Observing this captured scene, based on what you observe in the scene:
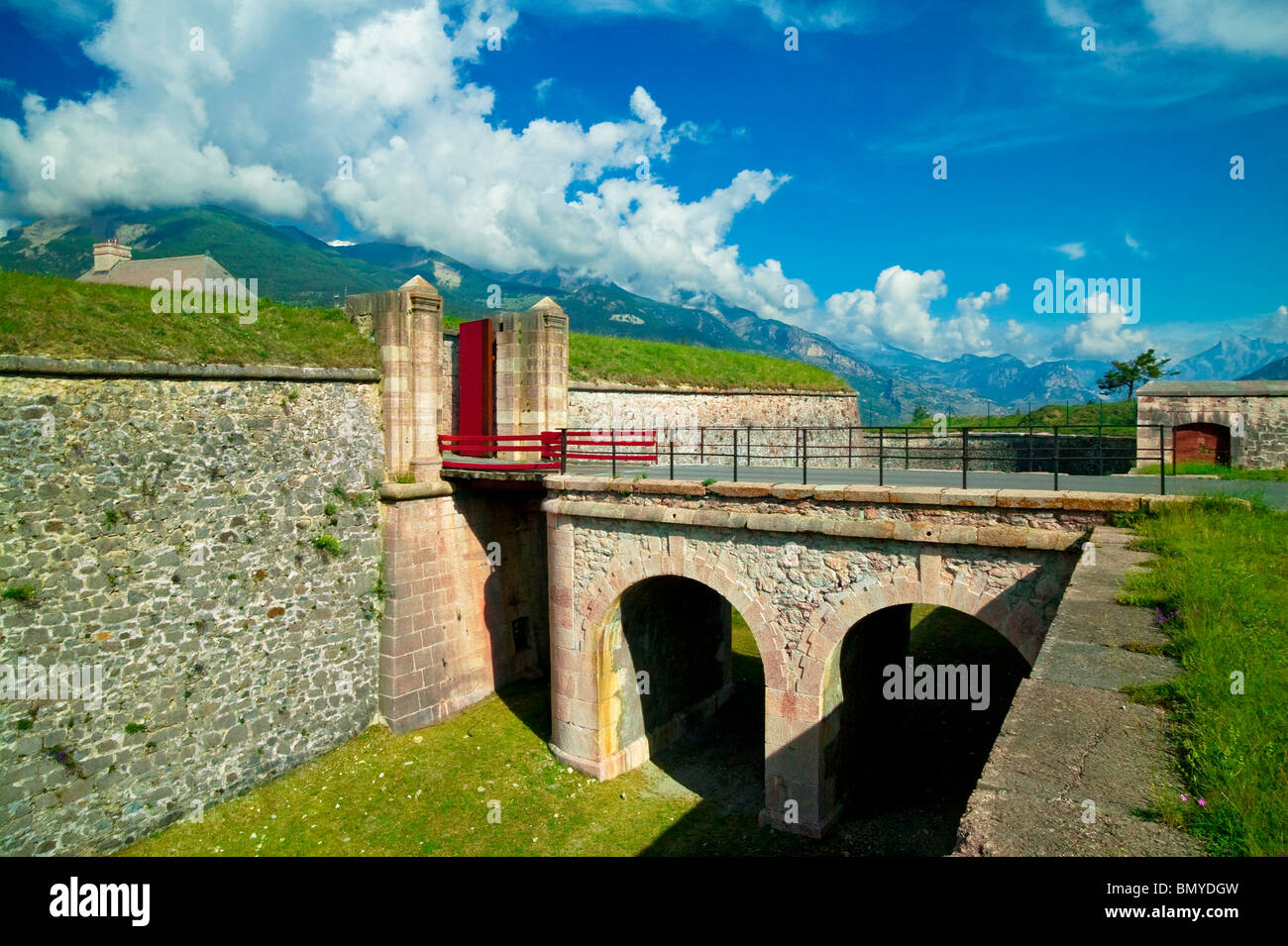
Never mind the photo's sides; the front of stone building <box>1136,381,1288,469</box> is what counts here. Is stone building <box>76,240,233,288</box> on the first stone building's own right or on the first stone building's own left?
on the first stone building's own right

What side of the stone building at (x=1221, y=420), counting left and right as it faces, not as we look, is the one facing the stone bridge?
front

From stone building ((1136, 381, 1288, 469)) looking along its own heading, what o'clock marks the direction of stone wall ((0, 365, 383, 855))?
The stone wall is roughly at 1 o'clock from the stone building.

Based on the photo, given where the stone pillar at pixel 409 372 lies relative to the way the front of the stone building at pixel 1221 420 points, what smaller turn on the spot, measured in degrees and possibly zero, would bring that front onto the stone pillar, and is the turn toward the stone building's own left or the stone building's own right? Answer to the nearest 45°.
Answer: approximately 45° to the stone building's own right

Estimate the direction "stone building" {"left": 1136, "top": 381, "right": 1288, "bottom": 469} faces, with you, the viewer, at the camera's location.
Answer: facing the viewer

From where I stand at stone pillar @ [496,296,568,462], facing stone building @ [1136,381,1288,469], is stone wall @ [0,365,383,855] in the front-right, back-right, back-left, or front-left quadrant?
back-right

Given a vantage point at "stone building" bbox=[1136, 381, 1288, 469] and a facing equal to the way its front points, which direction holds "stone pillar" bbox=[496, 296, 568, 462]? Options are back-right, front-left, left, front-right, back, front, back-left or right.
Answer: front-right

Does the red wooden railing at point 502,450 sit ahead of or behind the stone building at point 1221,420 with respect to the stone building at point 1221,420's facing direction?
ahead

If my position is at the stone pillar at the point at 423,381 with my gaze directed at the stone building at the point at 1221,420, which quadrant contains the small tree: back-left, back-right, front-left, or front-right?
front-left

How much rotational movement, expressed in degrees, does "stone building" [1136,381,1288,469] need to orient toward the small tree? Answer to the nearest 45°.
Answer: approximately 180°
